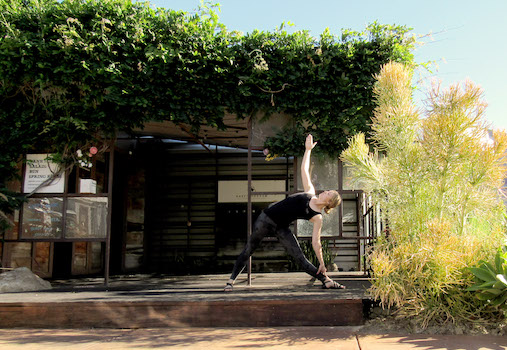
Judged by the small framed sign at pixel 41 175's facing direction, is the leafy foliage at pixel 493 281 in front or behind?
in front

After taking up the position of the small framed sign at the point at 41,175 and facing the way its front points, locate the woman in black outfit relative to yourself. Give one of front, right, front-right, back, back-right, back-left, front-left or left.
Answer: front-left

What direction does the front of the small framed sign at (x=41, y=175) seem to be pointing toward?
toward the camera

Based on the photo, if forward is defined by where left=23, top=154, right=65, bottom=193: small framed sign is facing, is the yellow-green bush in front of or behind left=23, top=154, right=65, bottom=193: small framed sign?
in front

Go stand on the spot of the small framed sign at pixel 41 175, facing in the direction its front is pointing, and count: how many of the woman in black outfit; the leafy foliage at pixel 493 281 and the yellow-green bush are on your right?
0
